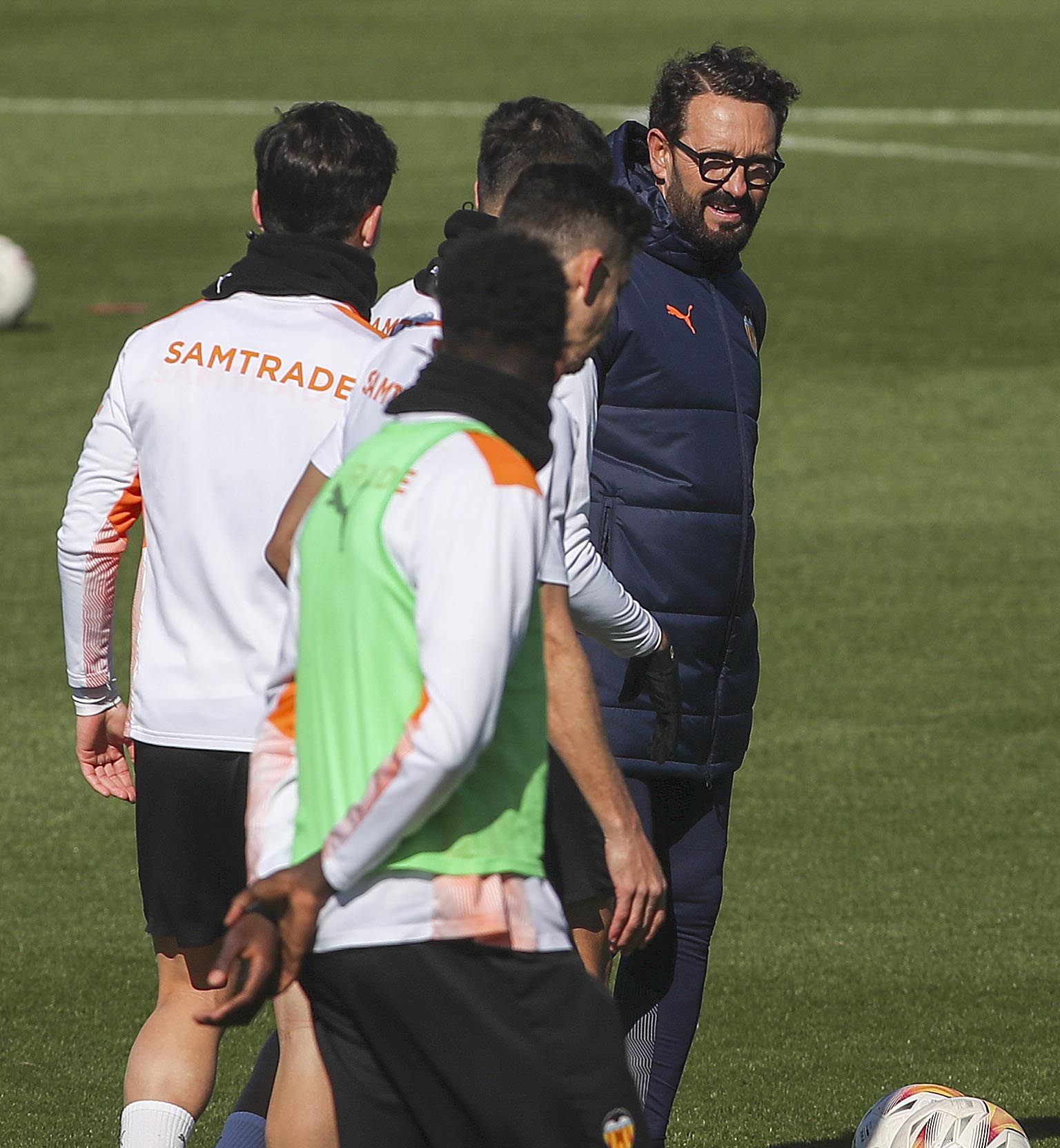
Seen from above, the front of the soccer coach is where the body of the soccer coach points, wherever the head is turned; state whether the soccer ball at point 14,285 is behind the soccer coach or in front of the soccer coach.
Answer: behind
